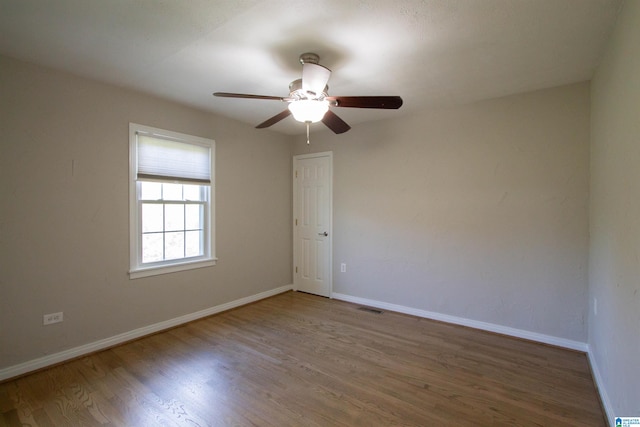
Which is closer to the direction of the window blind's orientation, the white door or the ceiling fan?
the ceiling fan

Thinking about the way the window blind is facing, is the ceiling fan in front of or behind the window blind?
in front

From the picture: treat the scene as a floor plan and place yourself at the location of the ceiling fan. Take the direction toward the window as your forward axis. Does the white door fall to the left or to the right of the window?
right

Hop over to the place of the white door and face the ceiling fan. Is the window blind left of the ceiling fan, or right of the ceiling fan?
right

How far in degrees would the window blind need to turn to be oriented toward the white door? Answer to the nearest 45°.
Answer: approximately 45° to its left
